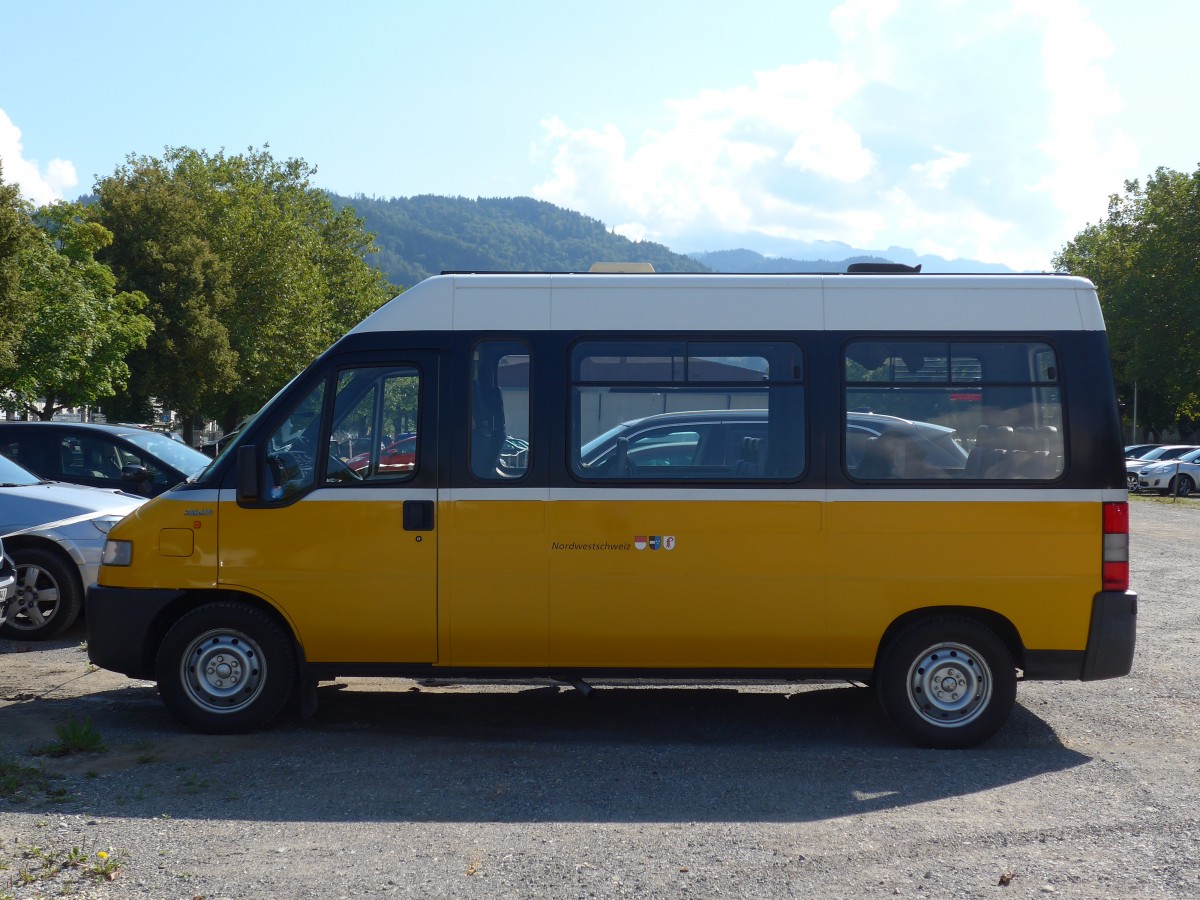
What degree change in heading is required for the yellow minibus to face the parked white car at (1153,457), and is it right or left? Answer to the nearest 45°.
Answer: approximately 135° to its right

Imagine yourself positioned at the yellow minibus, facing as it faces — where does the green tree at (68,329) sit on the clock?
The green tree is roughly at 2 o'clock from the yellow minibus.

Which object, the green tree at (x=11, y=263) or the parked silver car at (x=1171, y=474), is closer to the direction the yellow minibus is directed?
the green tree

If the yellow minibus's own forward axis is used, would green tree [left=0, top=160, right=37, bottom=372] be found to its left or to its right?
on its right

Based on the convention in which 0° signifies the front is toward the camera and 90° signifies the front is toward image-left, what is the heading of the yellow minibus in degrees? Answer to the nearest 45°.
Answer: approximately 90°

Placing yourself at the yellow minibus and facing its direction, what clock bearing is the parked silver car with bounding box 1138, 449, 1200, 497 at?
The parked silver car is roughly at 4 o'clock from the yellow minibus.

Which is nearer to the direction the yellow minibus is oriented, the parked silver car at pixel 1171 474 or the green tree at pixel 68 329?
the green tree
